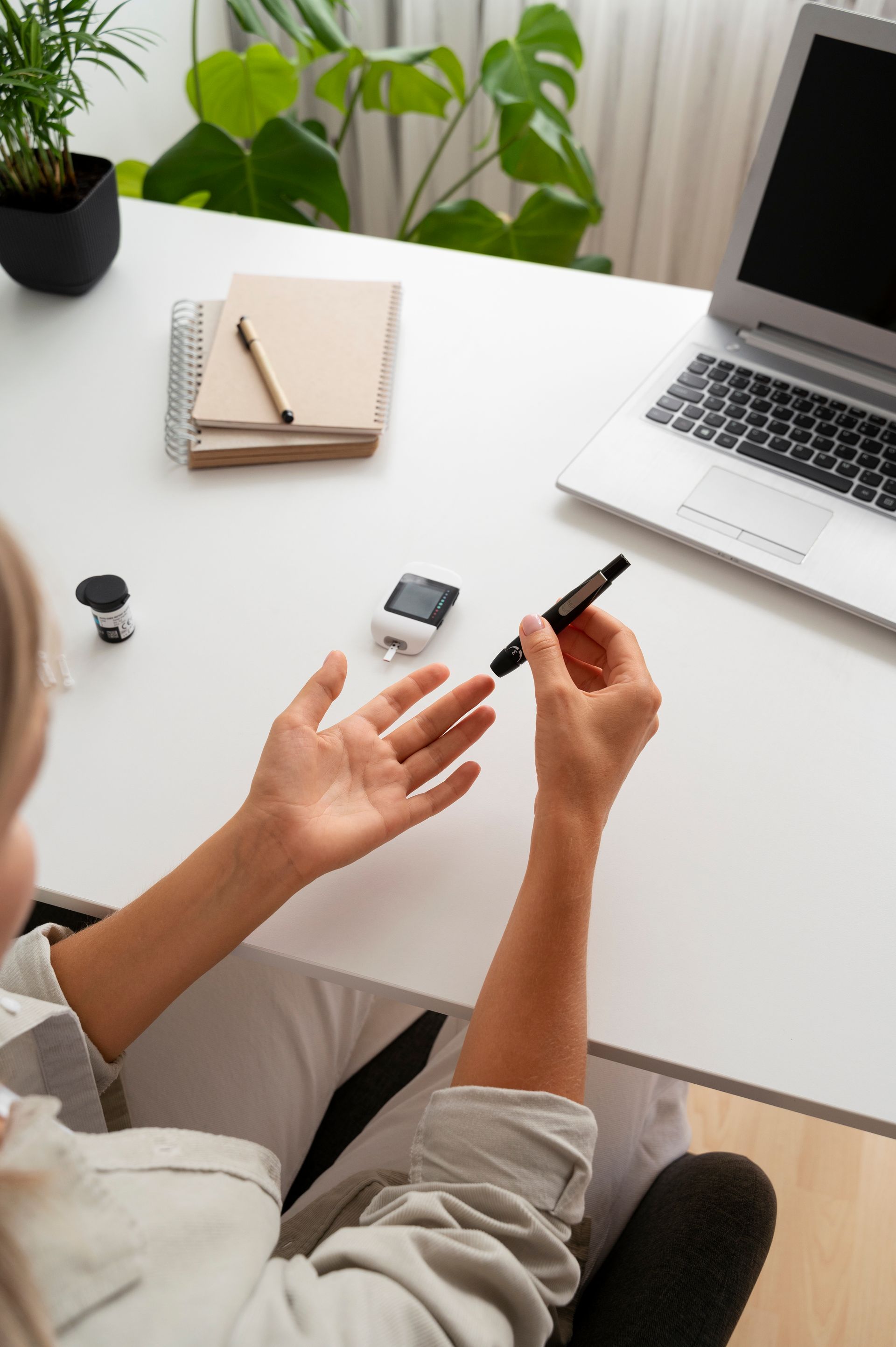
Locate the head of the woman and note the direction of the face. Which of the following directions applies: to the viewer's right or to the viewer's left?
to the viewer's right

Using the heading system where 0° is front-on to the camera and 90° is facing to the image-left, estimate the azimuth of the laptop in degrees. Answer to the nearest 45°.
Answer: approximately 45°

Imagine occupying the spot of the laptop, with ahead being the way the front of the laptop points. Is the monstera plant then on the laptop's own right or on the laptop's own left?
on the laptop's own right
